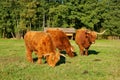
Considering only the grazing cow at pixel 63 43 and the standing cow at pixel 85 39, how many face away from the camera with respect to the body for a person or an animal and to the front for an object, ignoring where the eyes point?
0

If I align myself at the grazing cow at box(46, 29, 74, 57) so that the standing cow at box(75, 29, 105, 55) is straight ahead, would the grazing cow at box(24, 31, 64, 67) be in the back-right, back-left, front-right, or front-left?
back-right
